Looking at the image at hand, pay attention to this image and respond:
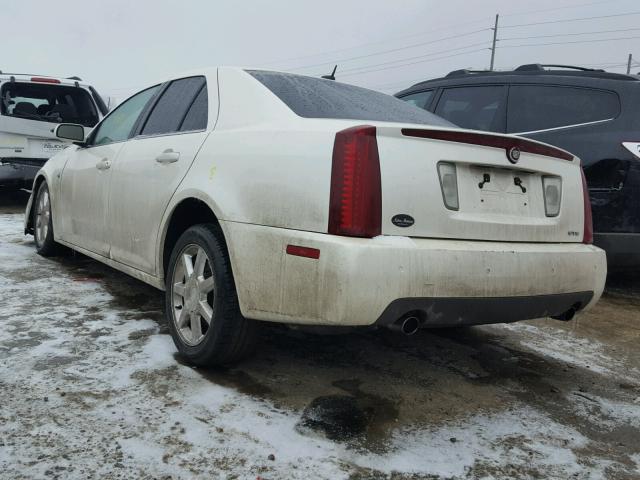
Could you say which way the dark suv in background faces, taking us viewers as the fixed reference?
facing away from the viewer and to the left of the viewer

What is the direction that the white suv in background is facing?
away from the camera

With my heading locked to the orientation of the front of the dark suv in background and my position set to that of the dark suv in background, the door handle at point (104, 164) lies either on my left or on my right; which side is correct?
on my left

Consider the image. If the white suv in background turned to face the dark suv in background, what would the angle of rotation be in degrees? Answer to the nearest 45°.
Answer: approximately 135° to its right

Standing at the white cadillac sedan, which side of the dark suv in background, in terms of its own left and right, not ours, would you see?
left

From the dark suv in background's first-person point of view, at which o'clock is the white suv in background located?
The white suv in background is roughly at 11 o'clock from the dark suv in background.

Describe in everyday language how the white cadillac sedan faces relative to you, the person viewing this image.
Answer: facing away from the viewer and to the left of the viewer

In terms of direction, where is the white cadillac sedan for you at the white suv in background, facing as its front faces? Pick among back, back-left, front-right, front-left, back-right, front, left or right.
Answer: back
